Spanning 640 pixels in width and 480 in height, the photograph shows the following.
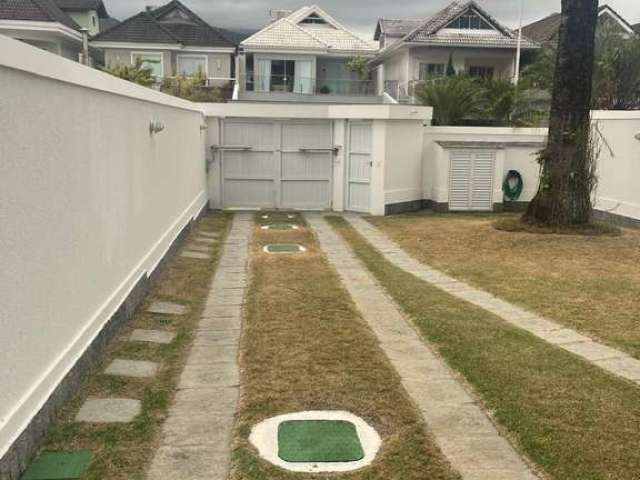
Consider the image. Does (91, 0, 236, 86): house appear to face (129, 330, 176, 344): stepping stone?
yes

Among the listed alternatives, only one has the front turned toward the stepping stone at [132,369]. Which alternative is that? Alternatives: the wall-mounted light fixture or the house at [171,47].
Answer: the house

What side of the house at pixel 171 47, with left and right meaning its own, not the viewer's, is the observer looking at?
front

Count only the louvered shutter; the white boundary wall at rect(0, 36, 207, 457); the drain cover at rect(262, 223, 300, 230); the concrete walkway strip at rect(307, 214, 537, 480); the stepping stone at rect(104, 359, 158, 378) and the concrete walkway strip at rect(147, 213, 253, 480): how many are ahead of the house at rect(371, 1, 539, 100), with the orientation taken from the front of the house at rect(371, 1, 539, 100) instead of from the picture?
6

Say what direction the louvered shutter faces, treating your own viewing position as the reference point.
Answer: facing the viewer

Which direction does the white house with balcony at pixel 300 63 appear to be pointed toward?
toward the camera

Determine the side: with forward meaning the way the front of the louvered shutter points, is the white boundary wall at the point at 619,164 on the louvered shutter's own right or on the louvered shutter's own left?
on the louvered shutter's own left

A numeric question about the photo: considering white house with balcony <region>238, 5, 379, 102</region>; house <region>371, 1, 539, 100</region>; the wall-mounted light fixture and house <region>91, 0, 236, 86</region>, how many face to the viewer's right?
1

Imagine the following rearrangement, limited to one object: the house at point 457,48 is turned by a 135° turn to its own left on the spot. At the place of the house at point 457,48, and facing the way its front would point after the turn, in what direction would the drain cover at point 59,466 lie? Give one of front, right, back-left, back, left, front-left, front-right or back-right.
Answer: back-right

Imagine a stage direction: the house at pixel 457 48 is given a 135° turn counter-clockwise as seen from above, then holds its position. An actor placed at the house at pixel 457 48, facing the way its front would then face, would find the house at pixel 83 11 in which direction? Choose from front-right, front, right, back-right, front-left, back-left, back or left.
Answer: back-left

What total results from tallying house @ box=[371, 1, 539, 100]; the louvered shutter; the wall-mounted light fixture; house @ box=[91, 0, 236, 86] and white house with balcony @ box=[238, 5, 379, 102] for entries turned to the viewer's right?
1

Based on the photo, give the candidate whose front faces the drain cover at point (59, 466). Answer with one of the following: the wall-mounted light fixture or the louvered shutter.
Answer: the louvered shutter

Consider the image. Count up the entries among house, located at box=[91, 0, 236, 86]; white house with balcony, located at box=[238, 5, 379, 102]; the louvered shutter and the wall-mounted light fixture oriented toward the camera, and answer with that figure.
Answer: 3

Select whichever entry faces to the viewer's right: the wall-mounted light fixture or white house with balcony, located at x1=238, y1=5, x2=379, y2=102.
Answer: the wall-mounted light fixture

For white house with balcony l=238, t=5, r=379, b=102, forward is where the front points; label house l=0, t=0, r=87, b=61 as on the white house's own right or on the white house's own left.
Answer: on the white house's own right

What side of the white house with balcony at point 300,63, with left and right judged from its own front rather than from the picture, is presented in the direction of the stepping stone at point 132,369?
front

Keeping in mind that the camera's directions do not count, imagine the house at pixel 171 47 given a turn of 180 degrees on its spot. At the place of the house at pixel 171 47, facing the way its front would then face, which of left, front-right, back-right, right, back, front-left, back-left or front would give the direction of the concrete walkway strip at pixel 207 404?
back

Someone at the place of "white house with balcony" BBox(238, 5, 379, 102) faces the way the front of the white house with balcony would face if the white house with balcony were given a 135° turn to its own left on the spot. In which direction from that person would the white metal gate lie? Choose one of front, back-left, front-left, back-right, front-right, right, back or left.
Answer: back-right
